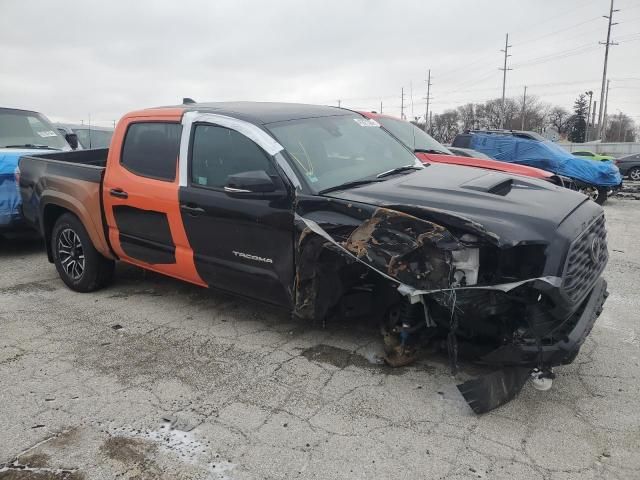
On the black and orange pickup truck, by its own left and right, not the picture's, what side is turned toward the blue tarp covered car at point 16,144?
back

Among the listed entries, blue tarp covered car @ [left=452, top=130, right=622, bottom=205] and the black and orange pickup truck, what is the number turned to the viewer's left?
0

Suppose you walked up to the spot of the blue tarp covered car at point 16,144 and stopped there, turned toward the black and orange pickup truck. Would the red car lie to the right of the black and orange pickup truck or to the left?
left

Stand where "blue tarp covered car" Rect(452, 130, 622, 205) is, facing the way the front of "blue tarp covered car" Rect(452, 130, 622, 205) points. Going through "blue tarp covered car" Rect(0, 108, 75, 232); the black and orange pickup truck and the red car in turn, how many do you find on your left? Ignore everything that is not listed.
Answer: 0

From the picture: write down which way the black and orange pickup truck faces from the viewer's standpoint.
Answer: facing the viewer and to the right of the viewer

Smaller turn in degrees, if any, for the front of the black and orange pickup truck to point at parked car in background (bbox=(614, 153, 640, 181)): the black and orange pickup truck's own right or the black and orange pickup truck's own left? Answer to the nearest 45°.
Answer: approximately 90° to the black and orange pickup truck's own left

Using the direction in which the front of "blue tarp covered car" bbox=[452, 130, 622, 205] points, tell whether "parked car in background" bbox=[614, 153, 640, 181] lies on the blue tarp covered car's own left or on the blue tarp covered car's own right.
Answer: on the blue tarp covered car's own left

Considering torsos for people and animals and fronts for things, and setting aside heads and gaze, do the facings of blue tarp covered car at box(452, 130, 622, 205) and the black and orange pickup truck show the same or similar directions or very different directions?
same or similar directions

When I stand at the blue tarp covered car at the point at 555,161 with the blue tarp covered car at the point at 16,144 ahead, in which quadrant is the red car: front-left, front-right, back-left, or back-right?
front-left

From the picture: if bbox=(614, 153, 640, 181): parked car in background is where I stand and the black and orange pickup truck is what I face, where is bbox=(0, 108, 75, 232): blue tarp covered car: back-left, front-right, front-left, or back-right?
front-right

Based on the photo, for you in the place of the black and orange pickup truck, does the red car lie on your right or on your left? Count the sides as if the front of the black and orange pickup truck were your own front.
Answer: on your left
